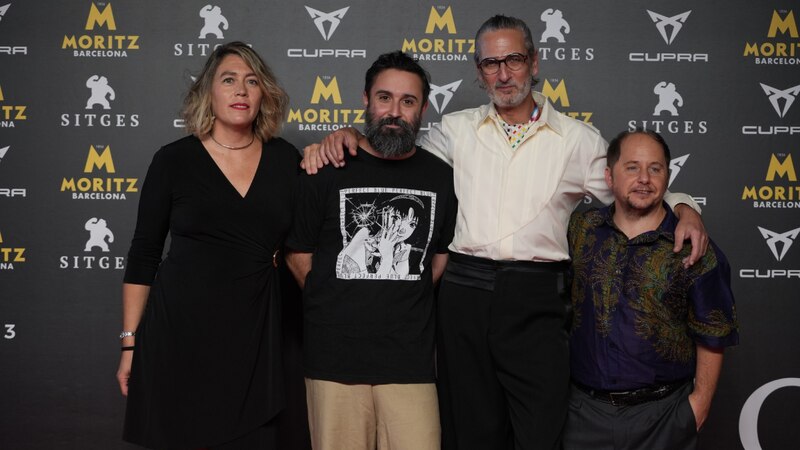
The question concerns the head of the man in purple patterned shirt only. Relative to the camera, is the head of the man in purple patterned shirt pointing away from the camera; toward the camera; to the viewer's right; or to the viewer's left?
toward the camera

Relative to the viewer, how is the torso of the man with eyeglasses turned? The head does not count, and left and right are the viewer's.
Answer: facing the viewer

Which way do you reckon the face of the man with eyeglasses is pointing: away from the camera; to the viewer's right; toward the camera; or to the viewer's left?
toward the camera

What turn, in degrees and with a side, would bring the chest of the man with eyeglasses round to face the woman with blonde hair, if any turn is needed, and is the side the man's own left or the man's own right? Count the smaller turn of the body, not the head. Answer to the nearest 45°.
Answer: approximately 90° to the man's own right

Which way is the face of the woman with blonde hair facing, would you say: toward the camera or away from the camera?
toward the camera
